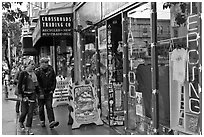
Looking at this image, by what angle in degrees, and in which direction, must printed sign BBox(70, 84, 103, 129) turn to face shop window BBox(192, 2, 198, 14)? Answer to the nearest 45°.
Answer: approximately 45° to its left

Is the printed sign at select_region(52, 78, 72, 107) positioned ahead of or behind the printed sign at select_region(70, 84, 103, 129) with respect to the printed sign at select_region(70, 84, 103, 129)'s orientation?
behind

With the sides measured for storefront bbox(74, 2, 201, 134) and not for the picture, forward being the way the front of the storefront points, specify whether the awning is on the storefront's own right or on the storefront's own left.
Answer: on the storefront's own right

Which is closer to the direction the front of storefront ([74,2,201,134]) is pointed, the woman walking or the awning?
the woman walking

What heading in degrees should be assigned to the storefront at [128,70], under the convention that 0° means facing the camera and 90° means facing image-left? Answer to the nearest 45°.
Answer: approximately 45°

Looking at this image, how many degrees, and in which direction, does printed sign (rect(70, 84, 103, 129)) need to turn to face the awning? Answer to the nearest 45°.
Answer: approximately 180°

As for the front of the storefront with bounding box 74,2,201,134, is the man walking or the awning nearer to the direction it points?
the man walking
